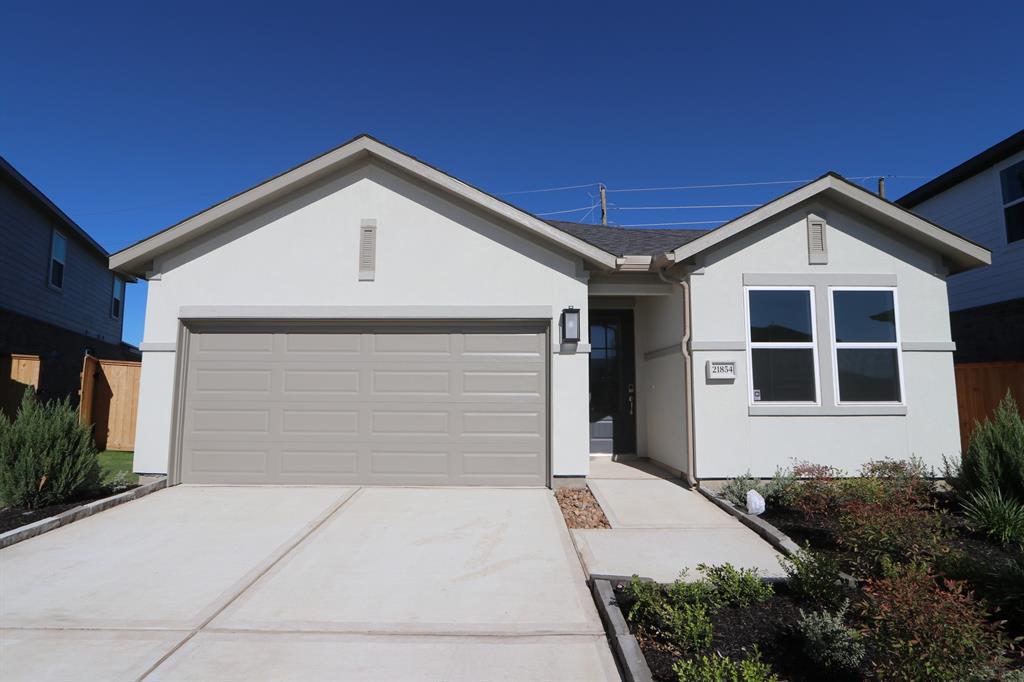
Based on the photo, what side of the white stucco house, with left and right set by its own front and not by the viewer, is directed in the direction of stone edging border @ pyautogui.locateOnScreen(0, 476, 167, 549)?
right

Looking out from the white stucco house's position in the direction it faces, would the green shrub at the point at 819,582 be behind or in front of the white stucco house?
in front

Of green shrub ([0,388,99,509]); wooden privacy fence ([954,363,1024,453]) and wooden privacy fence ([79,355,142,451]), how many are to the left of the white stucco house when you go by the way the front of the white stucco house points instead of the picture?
1

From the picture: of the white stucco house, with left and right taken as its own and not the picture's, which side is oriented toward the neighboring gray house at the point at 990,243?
left

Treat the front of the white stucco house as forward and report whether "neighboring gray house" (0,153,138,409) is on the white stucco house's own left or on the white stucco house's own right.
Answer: on the white stucco house's own right

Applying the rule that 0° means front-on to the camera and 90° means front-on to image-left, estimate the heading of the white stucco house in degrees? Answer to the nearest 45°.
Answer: approximately 0°

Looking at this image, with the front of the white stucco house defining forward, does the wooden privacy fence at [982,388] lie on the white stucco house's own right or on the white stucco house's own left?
on the white stucco house's own left

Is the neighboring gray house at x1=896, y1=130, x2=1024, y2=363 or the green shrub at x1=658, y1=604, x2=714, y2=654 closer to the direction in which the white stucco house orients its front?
the green shrub

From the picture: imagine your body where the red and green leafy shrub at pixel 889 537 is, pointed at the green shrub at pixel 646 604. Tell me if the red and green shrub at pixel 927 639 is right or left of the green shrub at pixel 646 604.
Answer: left

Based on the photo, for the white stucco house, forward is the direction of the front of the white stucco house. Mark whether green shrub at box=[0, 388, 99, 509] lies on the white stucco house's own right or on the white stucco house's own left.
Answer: on the white stucco house's own right
